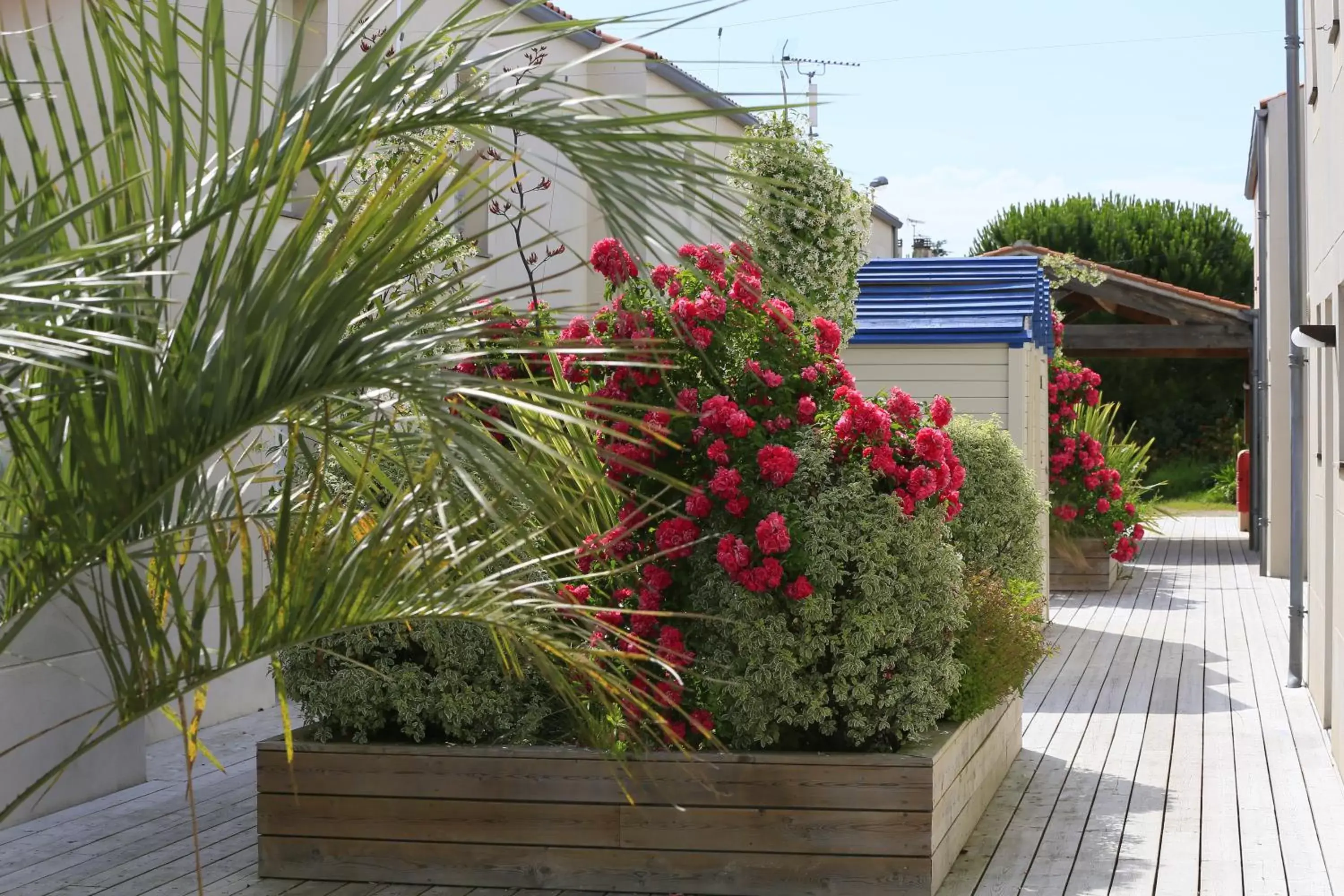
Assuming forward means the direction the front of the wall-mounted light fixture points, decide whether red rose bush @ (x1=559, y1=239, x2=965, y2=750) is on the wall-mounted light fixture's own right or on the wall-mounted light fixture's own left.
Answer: on the wall-mounted light fixture's own left

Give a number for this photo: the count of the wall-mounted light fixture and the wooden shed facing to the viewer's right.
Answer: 1

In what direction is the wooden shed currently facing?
to the viewer's right

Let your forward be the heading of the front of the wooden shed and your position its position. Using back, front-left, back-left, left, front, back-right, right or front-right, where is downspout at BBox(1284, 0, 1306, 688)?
front-right

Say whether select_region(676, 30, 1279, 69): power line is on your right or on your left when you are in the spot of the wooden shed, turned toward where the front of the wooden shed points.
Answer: on your left

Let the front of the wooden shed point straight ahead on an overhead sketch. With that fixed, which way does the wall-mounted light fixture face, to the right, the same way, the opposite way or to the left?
the opposite way

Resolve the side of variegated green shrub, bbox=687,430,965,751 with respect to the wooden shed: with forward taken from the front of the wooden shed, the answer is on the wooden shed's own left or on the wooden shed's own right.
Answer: on the wooden shed's own right

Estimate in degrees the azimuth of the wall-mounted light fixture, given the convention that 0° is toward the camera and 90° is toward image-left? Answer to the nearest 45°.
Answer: approximately 90°

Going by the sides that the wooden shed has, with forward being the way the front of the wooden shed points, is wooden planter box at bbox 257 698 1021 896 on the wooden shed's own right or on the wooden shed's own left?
on the wooden shed's own right

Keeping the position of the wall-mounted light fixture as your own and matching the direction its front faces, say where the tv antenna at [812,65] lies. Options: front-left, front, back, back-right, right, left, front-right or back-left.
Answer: front-right

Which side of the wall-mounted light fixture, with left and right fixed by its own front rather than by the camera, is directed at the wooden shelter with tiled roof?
right

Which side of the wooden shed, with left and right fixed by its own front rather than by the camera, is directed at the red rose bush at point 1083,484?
left
